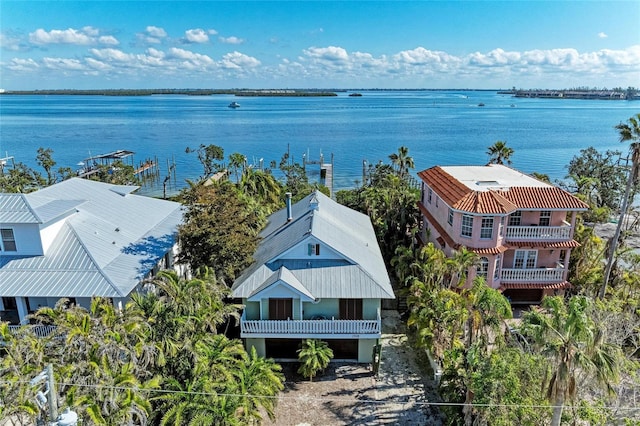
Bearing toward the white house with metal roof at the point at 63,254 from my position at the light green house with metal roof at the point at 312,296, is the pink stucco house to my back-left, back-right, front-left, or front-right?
back-right

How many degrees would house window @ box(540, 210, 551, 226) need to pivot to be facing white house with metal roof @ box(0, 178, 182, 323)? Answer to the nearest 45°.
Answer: approximately 45° to its right

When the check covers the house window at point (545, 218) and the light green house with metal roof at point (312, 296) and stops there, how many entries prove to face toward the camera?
2

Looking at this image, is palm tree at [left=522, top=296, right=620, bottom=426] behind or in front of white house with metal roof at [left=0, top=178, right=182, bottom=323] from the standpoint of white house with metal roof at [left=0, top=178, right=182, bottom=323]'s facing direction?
in front

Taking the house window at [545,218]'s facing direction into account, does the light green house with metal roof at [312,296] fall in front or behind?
in front

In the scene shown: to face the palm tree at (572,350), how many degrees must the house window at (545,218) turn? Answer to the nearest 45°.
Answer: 0° — it already faces it

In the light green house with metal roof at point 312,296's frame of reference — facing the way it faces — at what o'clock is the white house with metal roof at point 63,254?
the white house with metal roof at point 63,254 is roughly at 3 o'clock from the light green house with metal roof at point 312,296.

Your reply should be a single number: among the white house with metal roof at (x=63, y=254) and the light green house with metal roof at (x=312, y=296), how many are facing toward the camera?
2

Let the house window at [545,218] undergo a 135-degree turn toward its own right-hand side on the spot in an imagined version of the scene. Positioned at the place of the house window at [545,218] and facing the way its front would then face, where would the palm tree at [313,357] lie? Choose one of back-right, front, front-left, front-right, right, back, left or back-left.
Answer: left

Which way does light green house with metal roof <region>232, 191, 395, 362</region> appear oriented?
toward the camera

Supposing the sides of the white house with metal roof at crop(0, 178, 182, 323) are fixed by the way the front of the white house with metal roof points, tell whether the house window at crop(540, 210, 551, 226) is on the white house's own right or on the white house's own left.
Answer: on the white house's own left

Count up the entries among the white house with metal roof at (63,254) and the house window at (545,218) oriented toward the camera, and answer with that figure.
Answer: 2

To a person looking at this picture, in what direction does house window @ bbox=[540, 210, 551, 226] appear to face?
facing the viewer

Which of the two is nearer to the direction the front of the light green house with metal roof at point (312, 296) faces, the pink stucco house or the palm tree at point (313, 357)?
the palm tree
